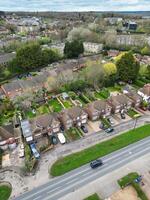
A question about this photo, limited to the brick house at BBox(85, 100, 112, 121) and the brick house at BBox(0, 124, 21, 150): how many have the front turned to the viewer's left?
0

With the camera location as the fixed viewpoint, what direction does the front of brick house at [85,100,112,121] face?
facing the viewer and to the right of the viewer

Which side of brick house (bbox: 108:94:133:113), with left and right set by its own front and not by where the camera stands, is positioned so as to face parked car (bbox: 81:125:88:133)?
right

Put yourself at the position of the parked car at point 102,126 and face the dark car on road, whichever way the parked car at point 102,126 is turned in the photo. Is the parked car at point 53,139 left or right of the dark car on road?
right

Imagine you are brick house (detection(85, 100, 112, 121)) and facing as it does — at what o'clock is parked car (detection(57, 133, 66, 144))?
The parked car is roughly at 3 o'clock from the brick house.

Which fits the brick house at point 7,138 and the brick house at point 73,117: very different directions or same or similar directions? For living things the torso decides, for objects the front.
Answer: same or similar directions

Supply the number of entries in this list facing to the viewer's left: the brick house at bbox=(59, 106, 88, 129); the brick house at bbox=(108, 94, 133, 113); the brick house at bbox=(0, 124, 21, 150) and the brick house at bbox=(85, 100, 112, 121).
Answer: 0

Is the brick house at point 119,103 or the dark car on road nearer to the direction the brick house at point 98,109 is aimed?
the dark car on road

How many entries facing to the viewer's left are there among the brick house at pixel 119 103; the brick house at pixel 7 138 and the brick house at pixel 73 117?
0

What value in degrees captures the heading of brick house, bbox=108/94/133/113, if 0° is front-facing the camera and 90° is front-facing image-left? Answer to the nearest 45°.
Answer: approximately 315°

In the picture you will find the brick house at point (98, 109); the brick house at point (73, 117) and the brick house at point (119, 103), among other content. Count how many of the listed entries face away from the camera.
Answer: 0

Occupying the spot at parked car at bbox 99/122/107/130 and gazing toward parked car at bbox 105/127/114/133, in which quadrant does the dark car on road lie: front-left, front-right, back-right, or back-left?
front-right

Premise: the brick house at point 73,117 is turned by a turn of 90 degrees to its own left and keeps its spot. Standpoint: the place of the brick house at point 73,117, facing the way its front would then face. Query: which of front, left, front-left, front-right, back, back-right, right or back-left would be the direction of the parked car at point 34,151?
back

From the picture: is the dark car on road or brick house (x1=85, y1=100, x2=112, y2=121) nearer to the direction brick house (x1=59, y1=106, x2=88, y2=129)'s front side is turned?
the dark car on road

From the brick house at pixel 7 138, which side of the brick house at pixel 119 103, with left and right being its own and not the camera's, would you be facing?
right
